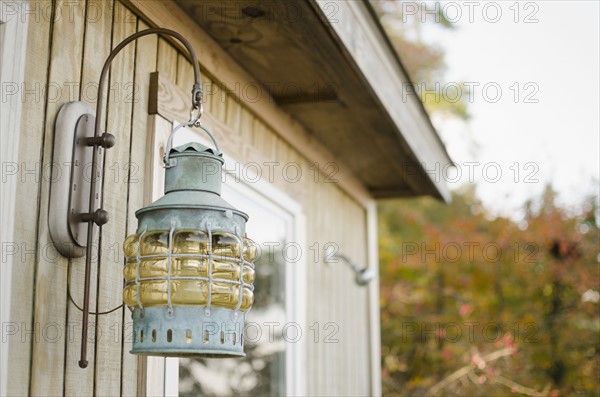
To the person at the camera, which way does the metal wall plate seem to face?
facing the viewer and to the right of the viewer

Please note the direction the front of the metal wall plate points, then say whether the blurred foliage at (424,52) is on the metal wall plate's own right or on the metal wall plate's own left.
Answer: on the metal wall plate's own left
